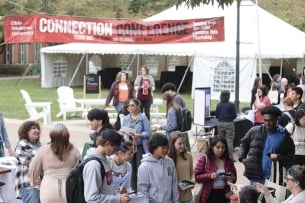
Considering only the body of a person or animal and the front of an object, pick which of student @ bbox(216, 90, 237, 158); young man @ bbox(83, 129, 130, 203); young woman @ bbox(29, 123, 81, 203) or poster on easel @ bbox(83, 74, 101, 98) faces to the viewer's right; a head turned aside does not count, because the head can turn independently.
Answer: the young man

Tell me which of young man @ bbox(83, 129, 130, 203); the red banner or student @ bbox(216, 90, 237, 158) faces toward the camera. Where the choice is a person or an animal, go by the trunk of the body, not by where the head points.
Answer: the red banner

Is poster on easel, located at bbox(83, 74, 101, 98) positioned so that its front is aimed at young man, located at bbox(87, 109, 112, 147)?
yes

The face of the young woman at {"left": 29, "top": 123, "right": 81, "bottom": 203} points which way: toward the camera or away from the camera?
away from the camera

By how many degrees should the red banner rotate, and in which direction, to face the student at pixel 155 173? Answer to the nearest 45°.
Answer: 0° — it already faces them

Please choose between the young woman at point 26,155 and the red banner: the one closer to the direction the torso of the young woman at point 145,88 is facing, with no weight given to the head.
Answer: the young woman

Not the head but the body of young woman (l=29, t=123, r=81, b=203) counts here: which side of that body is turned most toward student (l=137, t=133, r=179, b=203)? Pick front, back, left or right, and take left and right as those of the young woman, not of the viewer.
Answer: right

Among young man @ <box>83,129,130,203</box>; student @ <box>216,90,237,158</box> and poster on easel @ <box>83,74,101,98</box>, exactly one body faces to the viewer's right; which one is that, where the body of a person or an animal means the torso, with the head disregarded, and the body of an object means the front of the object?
the young man

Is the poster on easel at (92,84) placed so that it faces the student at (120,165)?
yes

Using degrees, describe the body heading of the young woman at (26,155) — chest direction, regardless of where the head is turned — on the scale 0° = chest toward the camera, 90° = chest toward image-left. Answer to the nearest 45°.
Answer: approximately 270°

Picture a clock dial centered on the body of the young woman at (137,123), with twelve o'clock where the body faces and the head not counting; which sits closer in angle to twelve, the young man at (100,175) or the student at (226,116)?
the young man

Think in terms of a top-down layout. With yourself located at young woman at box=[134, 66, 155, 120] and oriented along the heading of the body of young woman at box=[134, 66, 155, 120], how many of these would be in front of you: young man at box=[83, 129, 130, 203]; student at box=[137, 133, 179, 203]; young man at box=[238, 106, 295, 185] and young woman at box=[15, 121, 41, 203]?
4

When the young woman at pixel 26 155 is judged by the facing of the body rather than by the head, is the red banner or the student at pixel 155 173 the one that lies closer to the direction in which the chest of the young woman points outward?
the student

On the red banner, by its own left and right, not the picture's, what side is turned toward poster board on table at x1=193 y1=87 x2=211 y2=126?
front

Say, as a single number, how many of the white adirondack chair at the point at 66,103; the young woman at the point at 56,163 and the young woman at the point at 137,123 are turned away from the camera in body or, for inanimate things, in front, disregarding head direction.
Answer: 1

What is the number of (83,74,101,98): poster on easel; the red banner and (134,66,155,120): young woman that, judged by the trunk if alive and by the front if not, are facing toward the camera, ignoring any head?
3

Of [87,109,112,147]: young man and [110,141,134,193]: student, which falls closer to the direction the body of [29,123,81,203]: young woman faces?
the young man
